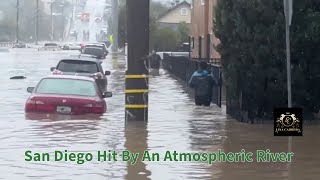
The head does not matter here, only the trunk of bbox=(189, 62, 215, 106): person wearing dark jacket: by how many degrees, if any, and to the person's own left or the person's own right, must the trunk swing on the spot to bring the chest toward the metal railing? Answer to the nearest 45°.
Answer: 0° — they already face it

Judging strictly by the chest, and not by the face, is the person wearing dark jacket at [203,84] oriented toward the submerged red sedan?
no

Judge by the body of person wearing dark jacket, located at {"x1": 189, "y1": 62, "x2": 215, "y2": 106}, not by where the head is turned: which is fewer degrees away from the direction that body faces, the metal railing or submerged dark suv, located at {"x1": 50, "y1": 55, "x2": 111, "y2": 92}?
the metal railing

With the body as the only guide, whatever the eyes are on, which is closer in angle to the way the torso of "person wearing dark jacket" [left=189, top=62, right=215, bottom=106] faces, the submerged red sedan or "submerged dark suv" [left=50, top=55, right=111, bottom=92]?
the submerged dark suv

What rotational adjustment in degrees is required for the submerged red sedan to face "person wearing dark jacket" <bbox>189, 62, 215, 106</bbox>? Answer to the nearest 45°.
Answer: approximately 45° to its right

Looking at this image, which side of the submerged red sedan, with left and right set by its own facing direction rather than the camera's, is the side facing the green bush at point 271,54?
right

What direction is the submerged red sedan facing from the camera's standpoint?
away from the camera

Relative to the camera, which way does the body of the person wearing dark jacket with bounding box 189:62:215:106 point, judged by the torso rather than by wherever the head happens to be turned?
away from the camera

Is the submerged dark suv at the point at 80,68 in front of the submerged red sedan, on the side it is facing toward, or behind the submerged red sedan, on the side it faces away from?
in front

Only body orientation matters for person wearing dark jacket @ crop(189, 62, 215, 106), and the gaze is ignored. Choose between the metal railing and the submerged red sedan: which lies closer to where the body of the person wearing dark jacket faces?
the metal railing

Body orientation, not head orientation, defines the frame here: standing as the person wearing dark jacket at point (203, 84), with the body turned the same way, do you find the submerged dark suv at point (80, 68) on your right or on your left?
on your left

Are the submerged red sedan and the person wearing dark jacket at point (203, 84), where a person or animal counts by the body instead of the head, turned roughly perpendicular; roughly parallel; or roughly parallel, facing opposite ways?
roughly parallel
